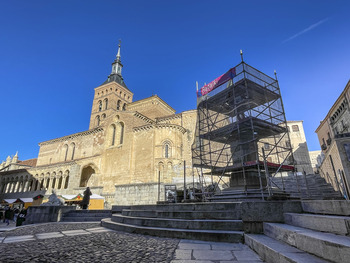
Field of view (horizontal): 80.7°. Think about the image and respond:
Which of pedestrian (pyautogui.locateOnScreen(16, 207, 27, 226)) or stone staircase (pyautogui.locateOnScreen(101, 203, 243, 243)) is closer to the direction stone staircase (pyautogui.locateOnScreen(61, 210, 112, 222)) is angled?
the stone staircase

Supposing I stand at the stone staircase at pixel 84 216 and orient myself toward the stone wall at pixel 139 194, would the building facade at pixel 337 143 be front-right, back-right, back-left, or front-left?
front-right

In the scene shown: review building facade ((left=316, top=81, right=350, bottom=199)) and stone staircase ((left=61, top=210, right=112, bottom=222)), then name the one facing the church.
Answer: the building facade

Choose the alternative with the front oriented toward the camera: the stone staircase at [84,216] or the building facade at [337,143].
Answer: the stone staircase

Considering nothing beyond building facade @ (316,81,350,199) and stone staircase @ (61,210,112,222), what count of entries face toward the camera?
1

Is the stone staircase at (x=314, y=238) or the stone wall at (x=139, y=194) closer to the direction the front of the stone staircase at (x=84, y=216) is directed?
the stone staircase

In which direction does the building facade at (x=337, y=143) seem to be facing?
to the viewer's left

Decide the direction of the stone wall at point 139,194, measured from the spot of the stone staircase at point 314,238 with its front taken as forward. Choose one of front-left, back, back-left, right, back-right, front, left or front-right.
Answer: right

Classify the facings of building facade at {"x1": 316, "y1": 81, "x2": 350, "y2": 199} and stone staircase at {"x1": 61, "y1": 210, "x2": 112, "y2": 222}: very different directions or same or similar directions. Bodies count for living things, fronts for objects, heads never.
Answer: very different directions

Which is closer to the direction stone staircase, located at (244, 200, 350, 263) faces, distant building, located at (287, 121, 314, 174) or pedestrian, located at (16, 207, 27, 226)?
the pedestrian

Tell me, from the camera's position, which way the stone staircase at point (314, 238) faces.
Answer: facing the viewer and to the left of the viewer

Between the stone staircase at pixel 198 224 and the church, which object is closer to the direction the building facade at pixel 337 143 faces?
the church

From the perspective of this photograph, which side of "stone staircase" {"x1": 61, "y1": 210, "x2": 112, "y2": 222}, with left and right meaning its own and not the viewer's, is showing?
front

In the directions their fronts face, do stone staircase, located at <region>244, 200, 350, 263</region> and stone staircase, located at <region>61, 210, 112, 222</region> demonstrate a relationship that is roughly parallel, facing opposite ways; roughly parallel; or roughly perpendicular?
roughly perpendicular

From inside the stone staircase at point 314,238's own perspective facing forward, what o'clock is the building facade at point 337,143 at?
The building facade is roughly at 5 o'clock from the stone staircase.

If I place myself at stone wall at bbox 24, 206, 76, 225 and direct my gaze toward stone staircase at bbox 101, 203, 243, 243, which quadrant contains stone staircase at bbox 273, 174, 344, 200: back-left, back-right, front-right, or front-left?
front-left

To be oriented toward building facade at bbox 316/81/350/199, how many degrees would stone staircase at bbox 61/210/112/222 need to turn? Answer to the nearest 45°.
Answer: approximately 90° to its left

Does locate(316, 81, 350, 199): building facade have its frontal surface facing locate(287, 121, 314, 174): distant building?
no

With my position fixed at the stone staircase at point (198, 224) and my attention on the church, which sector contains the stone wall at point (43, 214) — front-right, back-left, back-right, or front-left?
front-left
